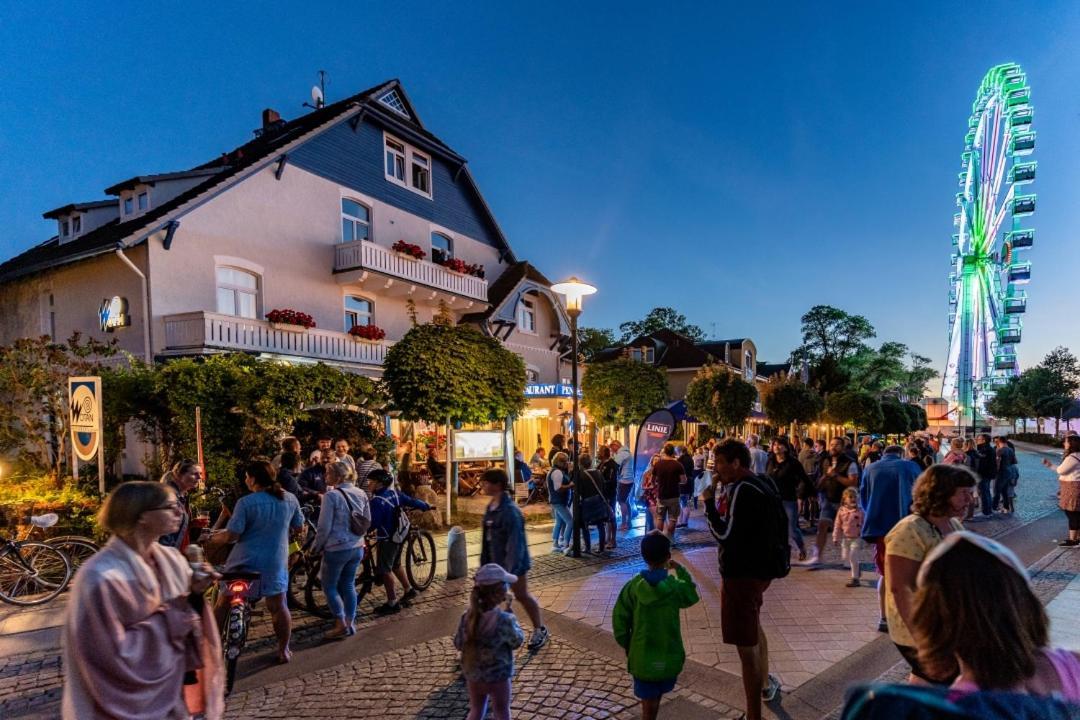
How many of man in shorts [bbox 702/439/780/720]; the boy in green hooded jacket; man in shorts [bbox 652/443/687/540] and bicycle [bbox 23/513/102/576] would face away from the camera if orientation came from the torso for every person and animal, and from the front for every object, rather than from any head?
2

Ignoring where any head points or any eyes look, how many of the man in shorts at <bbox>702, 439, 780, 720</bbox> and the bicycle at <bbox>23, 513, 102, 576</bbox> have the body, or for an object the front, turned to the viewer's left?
2

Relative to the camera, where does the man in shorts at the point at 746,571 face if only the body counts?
to the viewer's left

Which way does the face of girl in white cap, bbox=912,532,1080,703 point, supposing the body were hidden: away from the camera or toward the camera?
away from the camera

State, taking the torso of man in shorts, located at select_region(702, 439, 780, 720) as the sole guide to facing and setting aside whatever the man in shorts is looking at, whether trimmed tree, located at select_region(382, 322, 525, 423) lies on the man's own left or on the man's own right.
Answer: on the man's own right

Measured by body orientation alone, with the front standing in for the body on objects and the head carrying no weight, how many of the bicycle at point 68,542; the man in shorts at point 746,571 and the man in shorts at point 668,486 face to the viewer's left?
2

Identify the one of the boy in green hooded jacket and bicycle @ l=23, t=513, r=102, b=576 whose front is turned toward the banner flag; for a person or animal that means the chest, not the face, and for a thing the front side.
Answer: the boy in green hooded jacket

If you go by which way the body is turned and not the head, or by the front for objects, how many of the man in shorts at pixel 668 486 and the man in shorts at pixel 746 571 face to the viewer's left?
1

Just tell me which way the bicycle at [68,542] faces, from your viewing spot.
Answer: facing to the left of the viewer

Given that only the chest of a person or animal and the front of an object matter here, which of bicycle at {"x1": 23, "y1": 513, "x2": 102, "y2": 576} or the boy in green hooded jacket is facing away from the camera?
the boy in green hooded jacket

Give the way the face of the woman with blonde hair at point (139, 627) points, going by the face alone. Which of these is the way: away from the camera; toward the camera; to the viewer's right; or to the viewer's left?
to the viewer's right

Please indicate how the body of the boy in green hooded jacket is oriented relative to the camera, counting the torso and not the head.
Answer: away from the camera

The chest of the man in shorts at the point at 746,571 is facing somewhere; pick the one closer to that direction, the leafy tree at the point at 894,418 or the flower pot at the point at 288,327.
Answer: the flower pot

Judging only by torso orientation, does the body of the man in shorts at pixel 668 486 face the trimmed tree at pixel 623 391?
yes

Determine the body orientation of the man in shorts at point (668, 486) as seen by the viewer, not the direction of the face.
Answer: away from the camera
